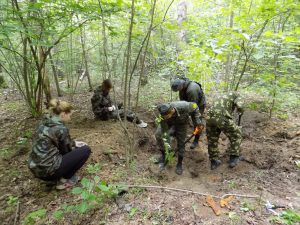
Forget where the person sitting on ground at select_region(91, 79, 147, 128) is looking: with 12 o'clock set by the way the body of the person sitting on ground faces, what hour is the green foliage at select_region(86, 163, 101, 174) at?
The green foliage is roughly at 3 o'clock from the person sitting on ground.

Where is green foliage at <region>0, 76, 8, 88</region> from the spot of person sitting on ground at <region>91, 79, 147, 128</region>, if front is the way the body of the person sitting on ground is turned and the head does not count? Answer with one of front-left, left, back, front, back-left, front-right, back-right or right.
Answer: back-left

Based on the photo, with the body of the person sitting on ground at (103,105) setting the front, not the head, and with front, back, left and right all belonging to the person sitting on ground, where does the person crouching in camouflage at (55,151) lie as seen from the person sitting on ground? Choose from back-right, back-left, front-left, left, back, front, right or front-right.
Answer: right

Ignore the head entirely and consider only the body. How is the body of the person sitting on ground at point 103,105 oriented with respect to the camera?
to the viewer's right

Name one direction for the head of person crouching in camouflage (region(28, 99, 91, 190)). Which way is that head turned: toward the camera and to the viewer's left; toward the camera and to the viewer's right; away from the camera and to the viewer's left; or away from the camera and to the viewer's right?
away from the camera and to the viewer's right

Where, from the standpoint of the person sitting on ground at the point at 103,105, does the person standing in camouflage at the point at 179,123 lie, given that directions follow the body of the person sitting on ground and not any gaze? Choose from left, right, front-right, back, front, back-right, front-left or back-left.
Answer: front-right

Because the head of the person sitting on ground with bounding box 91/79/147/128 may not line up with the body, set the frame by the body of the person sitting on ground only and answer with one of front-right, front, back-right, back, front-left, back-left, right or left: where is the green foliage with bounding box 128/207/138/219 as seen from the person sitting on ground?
right

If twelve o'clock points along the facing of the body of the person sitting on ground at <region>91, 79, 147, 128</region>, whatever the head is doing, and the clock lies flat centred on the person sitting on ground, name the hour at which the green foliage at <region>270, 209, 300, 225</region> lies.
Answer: The green foliage is roughly at 2 o'clock from the person sitting on ground.
